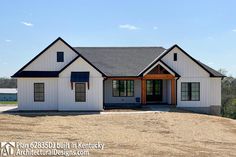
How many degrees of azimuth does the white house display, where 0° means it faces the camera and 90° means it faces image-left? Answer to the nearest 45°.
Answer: approximately 0°
